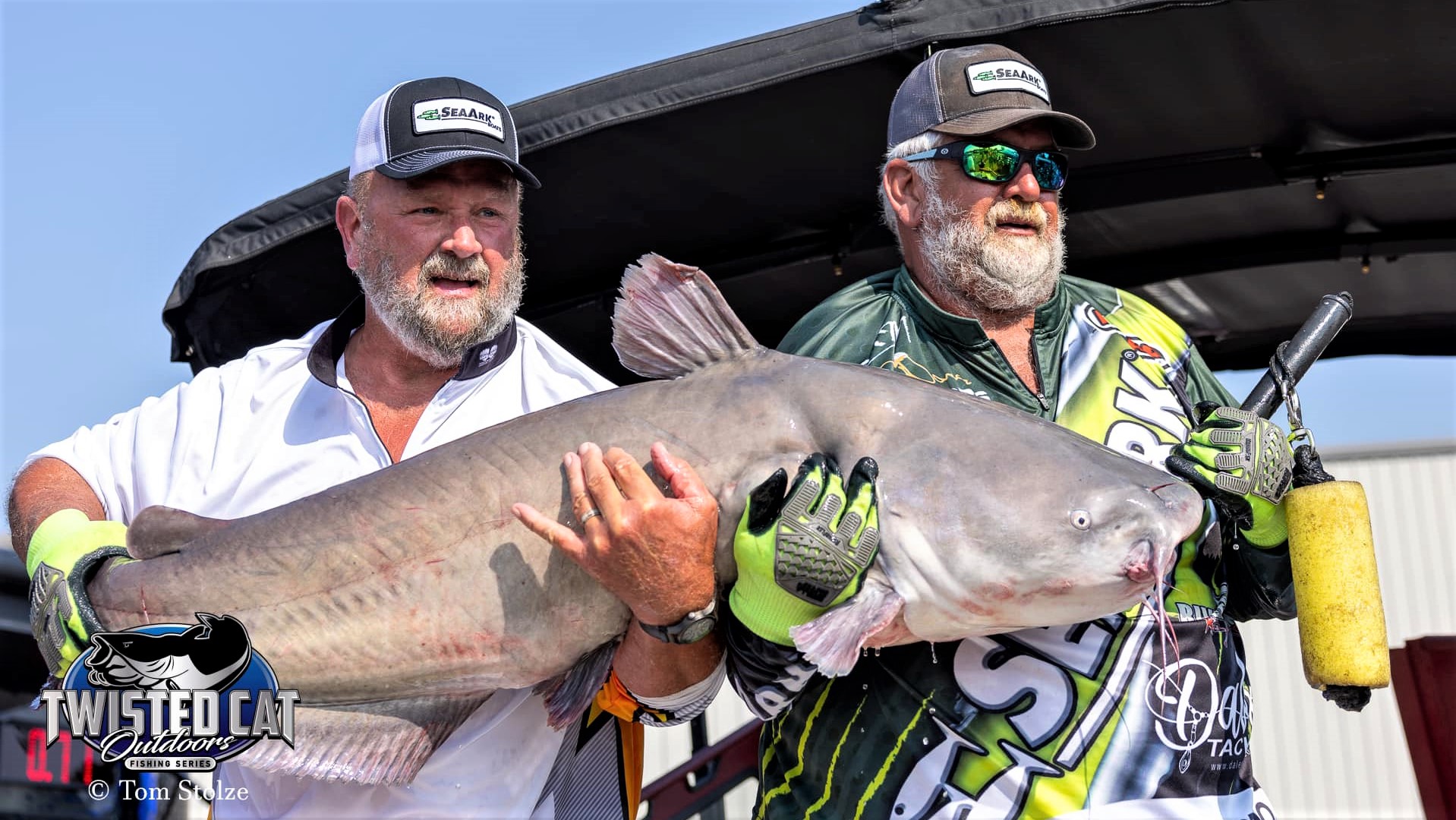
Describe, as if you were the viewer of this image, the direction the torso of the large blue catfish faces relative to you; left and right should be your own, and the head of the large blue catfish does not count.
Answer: facing to the right of the viewer

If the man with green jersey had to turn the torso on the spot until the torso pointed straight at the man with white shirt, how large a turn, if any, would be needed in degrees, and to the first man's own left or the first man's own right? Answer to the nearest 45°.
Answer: approximately 135° to the first man's own right

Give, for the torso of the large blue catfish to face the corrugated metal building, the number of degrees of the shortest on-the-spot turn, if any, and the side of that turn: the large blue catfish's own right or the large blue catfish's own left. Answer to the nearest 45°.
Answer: approximately 45° to the large blue catfish's own left

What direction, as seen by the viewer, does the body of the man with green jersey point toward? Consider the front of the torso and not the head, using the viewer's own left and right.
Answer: facing the viewer and to the right of the viewer
